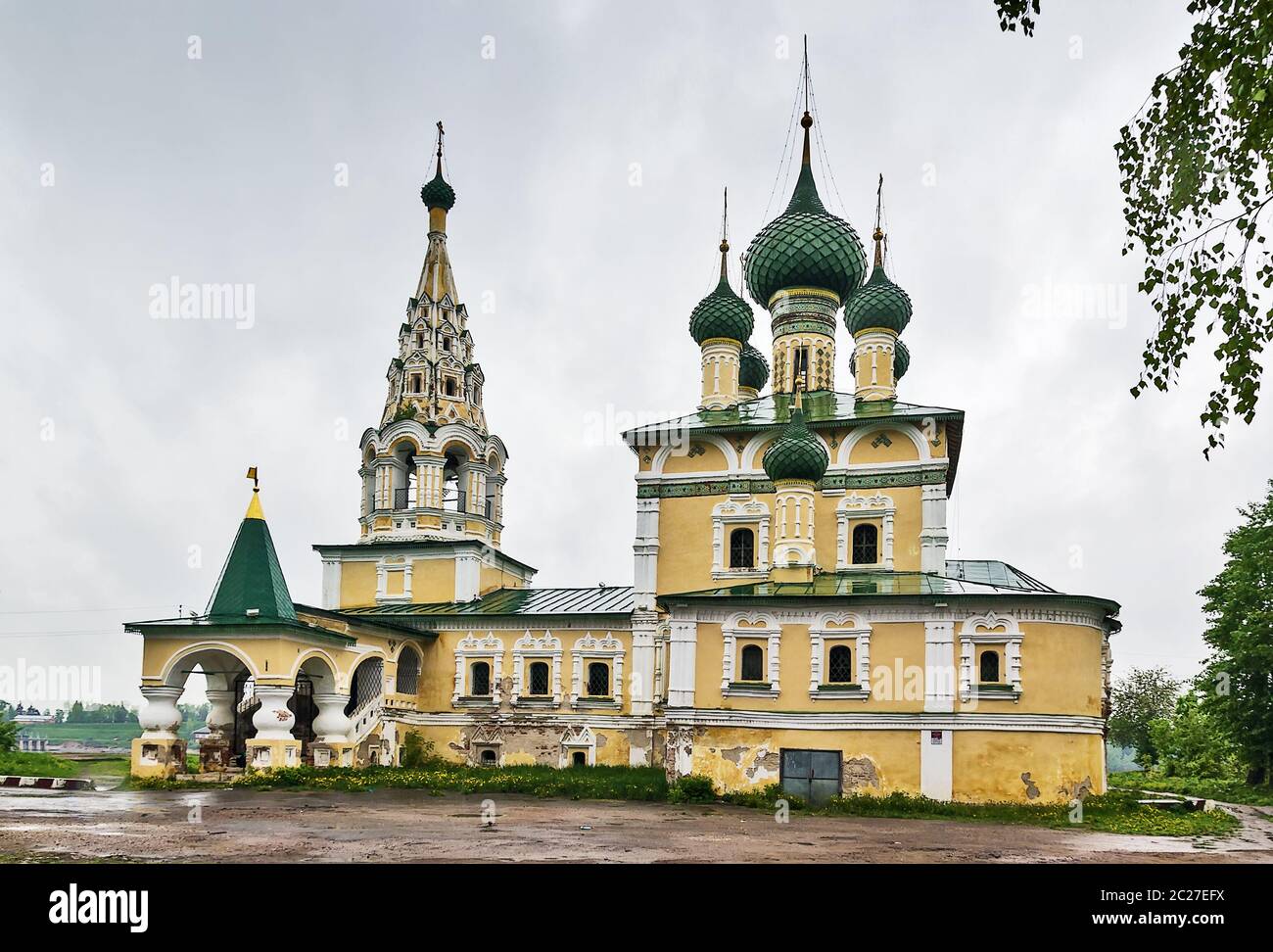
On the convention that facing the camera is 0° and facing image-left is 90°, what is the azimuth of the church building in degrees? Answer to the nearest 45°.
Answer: approximately 90°
